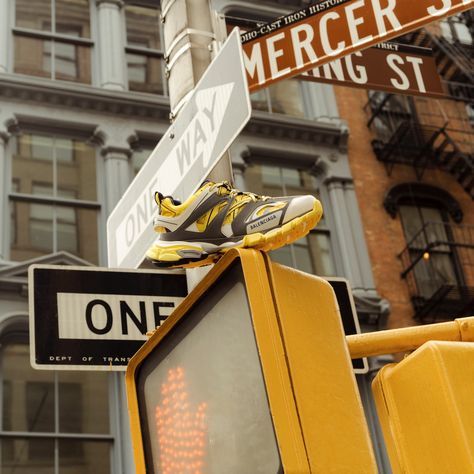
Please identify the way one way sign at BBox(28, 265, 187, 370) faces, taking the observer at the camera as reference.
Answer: facing the viewer

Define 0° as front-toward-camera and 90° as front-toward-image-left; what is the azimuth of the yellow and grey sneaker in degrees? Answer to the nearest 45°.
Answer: approximately 270°

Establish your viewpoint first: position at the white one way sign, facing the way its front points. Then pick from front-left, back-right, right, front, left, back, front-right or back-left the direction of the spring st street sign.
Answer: back

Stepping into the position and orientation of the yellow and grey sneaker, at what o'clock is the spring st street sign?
The spring st street sign is roughly at 10 o'clock from the yellow and grey sneaker.

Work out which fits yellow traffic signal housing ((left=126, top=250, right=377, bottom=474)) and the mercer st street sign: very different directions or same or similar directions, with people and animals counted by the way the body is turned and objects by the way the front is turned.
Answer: same or similar directions

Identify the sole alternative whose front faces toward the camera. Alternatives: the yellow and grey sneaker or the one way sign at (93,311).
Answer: the one way sign

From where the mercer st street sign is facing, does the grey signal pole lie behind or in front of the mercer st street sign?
in front
